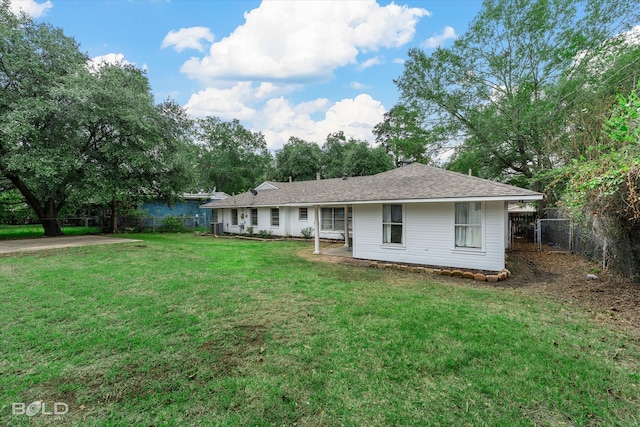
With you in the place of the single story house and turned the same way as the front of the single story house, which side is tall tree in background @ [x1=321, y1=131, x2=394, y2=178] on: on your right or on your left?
on your right

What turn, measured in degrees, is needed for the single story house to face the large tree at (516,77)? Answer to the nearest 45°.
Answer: approximately 180°

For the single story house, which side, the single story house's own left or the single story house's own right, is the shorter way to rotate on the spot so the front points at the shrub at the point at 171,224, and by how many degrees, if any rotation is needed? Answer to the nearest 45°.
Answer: approximately 90° to the single story house's own right

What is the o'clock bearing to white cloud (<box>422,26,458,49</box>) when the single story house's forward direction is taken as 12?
The white cloud is roughly at 5 o'clock from the single story house.

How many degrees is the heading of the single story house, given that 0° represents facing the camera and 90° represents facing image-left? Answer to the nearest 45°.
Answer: approximately 45°

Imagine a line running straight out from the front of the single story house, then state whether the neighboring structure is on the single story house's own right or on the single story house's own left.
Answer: on the single story house's own right

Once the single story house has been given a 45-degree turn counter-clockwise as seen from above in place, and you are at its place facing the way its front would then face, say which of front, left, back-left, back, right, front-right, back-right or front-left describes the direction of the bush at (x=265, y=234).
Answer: back-right
